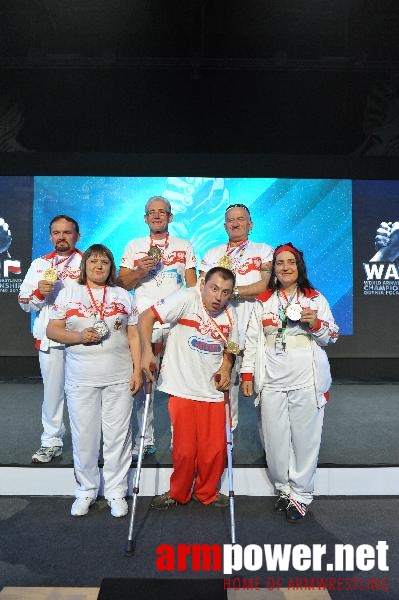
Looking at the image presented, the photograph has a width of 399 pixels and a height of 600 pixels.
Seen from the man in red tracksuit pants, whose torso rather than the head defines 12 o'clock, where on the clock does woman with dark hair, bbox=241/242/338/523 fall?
The woman with dark hair is roughly at 9 o'clock from the man in red tracksuit pants.

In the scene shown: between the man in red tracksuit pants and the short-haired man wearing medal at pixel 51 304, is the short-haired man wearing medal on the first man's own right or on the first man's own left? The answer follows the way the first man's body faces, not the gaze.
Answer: on the first man's own right

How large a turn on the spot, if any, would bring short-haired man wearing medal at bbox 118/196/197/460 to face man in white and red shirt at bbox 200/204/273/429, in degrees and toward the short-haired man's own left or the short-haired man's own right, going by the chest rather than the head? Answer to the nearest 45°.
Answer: approximately 90° to the short-haired man's own left

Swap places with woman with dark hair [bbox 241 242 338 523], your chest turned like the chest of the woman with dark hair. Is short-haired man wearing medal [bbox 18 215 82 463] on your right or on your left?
on your right

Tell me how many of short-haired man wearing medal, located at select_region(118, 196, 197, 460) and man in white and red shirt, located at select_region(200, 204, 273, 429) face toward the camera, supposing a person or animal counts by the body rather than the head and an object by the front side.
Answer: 2

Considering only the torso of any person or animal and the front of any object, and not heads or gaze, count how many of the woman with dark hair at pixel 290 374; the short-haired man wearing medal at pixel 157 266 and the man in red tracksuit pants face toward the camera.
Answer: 3

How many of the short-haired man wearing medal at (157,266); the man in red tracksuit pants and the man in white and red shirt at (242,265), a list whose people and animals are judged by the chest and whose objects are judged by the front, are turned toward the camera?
3
